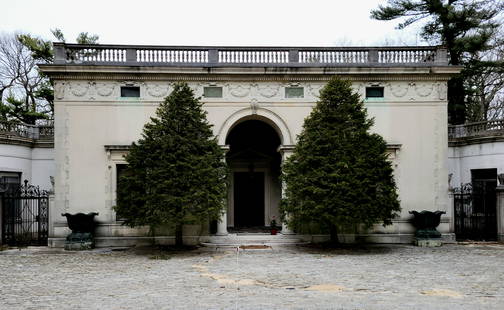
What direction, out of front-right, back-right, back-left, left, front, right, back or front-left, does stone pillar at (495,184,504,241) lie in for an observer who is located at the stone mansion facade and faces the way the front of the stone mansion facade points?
left

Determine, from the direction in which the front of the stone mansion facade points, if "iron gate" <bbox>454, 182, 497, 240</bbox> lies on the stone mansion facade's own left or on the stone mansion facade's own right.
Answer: on the stone mansion facade's own left

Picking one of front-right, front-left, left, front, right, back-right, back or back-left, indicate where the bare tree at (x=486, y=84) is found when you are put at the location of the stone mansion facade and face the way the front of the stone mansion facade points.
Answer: back-left

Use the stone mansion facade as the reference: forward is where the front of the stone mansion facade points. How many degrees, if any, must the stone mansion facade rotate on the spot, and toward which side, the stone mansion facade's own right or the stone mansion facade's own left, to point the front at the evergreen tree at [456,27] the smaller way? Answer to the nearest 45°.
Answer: approximately 135° to the stone mansion facade's own left

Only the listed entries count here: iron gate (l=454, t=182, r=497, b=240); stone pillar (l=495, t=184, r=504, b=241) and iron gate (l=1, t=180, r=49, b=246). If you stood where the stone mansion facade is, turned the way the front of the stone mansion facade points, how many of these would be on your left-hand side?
2

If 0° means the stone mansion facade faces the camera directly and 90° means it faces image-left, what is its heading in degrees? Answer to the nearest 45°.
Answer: approximately 0°

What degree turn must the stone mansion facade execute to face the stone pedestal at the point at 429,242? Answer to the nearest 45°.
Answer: approximately 90° to its left

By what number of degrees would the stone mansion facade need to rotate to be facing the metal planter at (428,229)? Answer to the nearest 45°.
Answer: approximately 90° to its left
